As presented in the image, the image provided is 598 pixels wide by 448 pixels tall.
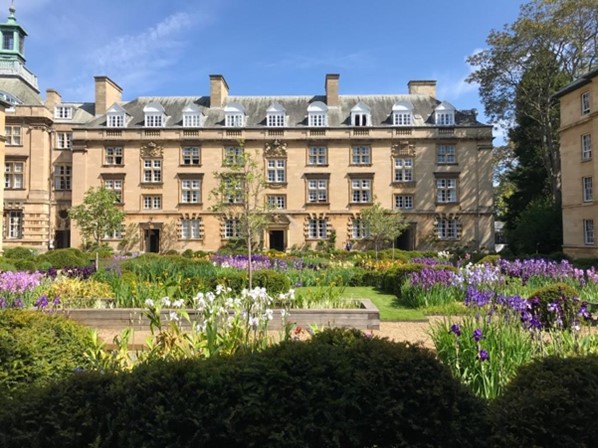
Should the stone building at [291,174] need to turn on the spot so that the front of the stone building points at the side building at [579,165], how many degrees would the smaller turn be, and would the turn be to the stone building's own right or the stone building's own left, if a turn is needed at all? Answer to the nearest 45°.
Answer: approximately 45° to the stone building's own left

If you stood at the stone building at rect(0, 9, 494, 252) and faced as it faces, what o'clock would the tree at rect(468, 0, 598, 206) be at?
The tree is roughly at 10 o'clock from the stone building.

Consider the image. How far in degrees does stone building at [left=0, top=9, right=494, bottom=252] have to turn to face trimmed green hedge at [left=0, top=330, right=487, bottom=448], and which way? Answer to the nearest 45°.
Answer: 0° — it already faces it

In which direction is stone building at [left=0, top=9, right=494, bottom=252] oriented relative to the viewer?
toward the camera

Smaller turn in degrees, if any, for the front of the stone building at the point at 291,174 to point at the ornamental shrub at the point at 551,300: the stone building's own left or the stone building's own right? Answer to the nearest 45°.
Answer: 0° — it already faces it

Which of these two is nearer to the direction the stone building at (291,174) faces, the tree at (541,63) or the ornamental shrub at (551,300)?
the ornamental shrub

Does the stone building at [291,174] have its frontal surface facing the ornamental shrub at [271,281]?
yes

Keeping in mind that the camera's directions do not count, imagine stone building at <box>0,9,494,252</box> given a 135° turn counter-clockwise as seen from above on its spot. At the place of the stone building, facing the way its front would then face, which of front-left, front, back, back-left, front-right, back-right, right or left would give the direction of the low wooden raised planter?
back-right

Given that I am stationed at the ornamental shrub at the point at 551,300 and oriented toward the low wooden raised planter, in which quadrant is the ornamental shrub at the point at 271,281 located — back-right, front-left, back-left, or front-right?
front-right

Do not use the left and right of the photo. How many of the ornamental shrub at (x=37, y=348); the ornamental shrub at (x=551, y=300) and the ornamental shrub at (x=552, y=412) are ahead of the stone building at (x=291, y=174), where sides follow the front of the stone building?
3
